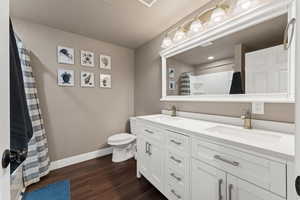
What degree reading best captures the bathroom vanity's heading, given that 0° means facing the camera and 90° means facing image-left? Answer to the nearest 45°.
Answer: approximately 45°

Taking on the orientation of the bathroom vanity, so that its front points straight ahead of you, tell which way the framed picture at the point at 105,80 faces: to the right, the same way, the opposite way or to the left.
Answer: to the left

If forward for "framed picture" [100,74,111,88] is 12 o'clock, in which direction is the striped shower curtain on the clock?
The striped shower curtain is roughly at 2 o'clock from the framed picture.

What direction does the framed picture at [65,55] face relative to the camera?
toward the camera

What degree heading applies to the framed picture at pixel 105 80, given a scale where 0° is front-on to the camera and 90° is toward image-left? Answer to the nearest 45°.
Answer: approximately 0°

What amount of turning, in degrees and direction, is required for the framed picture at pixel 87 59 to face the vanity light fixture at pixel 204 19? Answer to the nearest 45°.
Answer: approximately 45° to its left

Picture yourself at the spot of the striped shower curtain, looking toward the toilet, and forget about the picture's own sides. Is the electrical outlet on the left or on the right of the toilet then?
right

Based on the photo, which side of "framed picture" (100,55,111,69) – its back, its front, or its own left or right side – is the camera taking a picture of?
front

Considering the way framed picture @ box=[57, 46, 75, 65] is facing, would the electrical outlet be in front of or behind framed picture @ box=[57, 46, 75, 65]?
in front

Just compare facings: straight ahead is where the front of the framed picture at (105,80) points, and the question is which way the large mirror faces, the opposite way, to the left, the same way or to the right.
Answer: to the right

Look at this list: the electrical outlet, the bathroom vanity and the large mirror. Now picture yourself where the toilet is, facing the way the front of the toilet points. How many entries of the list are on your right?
0

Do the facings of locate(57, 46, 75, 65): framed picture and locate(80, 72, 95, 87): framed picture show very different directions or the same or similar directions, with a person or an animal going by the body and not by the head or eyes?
same or similar directions

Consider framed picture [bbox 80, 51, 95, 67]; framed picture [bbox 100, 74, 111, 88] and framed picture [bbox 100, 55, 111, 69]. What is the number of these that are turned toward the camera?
3

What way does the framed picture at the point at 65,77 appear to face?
toward the camera
